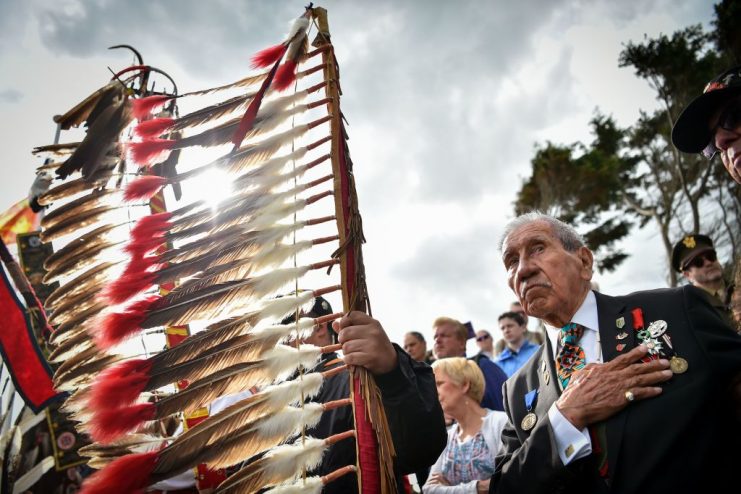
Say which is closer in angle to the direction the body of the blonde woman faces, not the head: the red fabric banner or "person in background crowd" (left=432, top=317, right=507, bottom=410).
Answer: the red fabric banner

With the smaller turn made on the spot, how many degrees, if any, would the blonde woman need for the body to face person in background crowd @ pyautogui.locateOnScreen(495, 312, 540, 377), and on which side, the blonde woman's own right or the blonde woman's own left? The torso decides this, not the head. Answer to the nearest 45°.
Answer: approximately 135° to the blonde woman's own right

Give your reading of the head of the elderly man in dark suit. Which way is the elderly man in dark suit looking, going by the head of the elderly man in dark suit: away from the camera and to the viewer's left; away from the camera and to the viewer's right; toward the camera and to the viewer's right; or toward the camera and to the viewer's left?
toward the camera and to the viewer's left

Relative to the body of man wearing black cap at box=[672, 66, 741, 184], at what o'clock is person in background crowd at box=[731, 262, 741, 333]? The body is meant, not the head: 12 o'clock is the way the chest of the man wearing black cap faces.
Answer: The person in background crowd is roughly at 4 o'clock from the man wearing black cap.

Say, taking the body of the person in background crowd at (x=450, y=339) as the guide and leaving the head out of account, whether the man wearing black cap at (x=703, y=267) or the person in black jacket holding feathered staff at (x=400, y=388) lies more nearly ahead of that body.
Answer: the person in black jacket holding feathered staff

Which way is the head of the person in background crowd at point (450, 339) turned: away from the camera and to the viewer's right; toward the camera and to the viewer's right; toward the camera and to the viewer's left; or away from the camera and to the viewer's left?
toward the camera and to the viewer's left

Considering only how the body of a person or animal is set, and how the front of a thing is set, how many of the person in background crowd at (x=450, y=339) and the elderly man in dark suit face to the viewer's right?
0

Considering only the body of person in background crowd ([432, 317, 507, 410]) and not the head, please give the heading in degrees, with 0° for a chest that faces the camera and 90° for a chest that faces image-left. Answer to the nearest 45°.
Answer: approximately 45°

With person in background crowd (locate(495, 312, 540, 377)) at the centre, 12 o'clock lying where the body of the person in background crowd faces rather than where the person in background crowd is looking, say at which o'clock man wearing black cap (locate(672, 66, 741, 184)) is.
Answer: The man wearing black cap is roughly at 10 o'clock from the person in background crowd.
